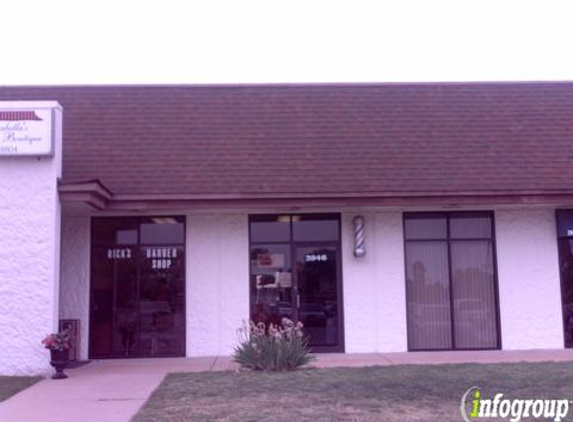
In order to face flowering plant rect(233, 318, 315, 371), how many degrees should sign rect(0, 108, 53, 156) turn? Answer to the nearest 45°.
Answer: approximately 45° to its left

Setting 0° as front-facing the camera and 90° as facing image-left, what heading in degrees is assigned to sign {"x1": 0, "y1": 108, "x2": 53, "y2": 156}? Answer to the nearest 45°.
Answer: approximately 0°
